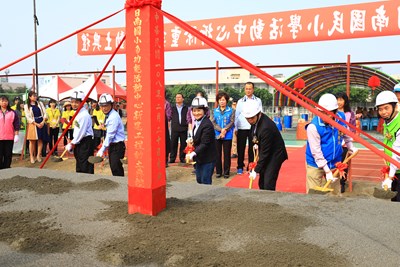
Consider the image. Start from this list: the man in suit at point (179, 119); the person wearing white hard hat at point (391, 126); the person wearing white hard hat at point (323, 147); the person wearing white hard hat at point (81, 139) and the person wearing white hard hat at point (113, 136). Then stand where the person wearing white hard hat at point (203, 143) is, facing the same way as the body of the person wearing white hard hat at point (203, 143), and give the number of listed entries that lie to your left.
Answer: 2

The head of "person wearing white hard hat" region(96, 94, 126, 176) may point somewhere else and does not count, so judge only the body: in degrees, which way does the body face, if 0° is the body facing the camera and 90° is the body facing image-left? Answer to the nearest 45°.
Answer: approximately 45°

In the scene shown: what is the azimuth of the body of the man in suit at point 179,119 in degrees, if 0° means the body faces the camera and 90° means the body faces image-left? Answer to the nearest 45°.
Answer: approximately 0°

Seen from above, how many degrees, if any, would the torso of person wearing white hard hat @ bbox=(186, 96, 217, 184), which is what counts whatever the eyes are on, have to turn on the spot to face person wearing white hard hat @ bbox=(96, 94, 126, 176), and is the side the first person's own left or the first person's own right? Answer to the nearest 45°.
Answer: approximately 45° to the first person's own right

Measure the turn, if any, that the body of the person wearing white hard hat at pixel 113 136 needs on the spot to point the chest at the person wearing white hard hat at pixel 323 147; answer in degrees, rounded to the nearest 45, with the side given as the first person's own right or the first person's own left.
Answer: approximately 90° to the first person's own left

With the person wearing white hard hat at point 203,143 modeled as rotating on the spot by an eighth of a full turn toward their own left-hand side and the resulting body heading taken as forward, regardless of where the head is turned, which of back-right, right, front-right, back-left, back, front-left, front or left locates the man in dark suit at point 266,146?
front-left

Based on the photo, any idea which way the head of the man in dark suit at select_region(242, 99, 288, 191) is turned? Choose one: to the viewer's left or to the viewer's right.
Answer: to the viewer's left
